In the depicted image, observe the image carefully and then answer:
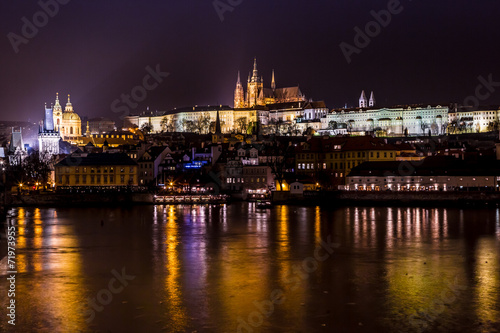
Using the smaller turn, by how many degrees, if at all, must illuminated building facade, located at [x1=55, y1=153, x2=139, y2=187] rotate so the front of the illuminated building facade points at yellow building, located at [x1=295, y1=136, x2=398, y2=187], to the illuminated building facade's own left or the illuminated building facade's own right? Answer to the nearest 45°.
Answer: approximately 90° to the illuminated building facade's own left

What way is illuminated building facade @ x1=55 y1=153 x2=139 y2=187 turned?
toward the camera
